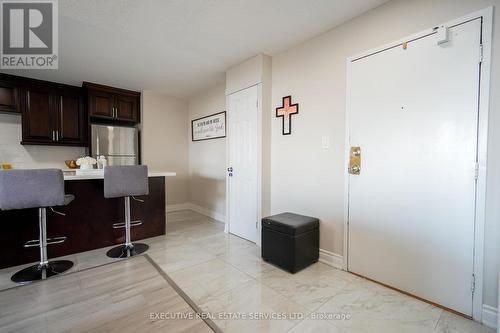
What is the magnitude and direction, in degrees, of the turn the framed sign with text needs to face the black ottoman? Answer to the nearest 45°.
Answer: approximately 45° to its left

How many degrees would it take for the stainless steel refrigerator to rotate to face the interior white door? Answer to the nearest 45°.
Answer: approximately 45° to its left

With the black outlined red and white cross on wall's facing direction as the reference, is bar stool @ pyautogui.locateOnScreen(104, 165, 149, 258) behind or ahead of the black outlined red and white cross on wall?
ahead

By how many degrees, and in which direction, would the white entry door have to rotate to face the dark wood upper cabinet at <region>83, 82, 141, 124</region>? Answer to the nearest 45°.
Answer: approximately 45° to its right

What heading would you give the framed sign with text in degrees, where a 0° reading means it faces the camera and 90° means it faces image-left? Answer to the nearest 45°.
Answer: approximately 45°

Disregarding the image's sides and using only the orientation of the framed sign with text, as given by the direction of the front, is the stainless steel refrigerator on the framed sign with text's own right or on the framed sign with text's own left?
on the framed sign with text's own right

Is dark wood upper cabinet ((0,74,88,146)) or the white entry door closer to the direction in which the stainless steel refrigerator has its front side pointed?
the white entry door

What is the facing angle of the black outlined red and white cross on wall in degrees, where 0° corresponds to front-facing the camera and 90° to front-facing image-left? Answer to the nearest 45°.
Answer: approximately 45°

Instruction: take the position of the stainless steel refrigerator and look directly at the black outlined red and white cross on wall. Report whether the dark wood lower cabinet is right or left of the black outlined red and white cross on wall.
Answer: right

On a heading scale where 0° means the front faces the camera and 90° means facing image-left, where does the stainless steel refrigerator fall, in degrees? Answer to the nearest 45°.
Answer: approximately 0°

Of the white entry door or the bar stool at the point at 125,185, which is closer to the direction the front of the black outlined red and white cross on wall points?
the bar stool

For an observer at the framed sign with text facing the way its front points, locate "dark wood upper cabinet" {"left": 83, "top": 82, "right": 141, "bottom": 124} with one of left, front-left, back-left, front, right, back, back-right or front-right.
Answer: front-right

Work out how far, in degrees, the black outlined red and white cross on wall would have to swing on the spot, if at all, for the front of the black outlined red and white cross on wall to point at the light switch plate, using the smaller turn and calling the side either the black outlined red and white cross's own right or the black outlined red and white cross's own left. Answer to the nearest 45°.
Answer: approximately 90° to the black outlined red and white cross's own left
